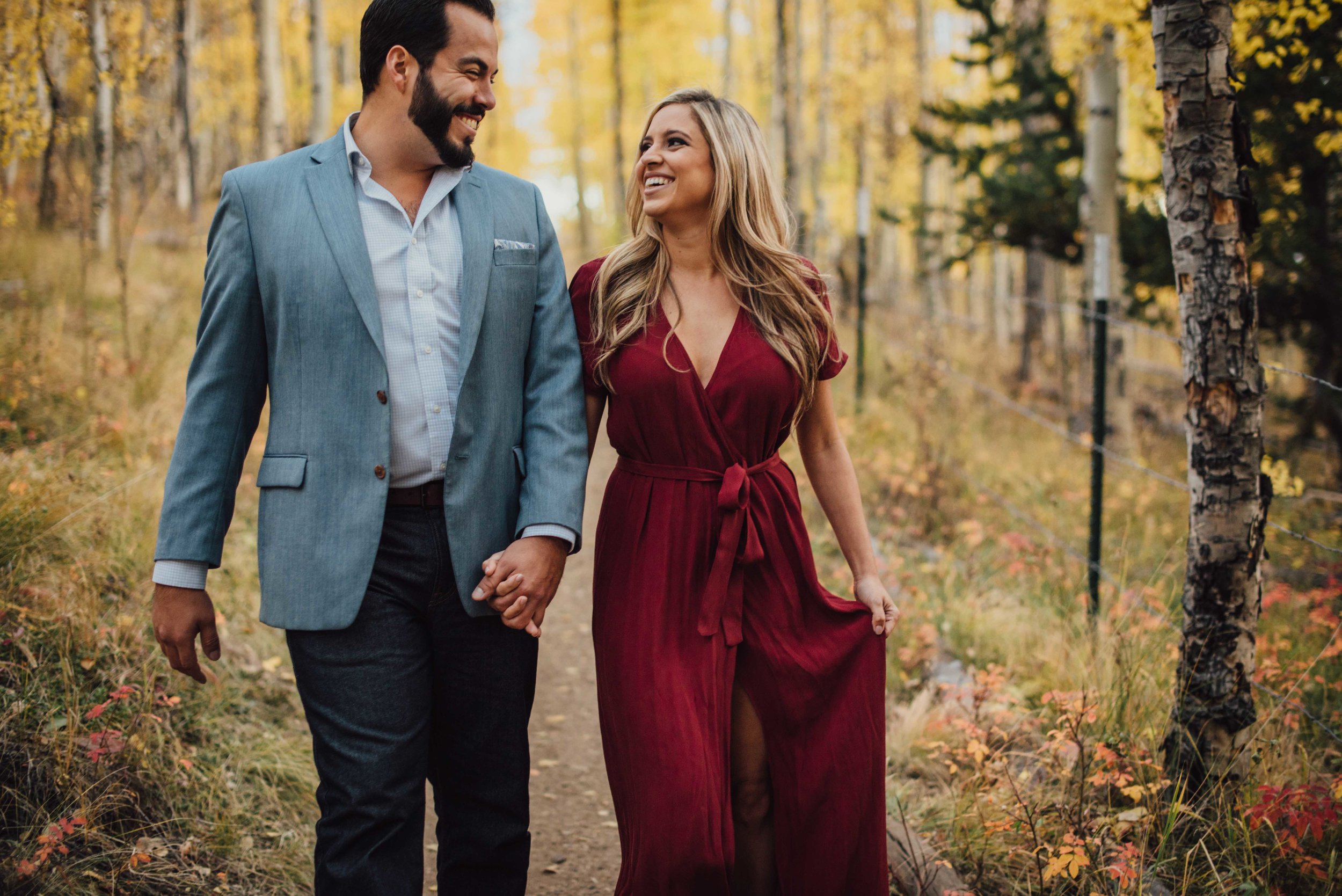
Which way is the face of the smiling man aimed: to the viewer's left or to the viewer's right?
to the viewer's right

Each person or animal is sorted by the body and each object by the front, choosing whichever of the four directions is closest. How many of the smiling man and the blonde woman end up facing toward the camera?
2

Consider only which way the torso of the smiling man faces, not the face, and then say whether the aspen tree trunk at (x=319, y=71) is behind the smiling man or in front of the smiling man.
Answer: behind

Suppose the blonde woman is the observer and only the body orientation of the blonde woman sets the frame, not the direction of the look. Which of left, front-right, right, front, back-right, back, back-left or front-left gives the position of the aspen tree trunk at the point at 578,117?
back

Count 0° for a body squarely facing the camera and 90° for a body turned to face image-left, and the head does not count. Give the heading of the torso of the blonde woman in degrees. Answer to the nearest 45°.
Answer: approximately 0°

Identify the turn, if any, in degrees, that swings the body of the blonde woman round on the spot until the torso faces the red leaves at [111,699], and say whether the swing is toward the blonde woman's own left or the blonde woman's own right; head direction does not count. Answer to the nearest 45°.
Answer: approximately 90° to the blonde woman's own right

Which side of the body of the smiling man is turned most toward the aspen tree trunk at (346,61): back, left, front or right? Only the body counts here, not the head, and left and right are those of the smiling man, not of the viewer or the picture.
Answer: back

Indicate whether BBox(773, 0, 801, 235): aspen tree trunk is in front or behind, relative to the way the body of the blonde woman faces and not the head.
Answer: behind

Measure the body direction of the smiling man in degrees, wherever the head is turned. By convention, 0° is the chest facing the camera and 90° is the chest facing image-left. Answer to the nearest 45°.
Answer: approximately 0°
